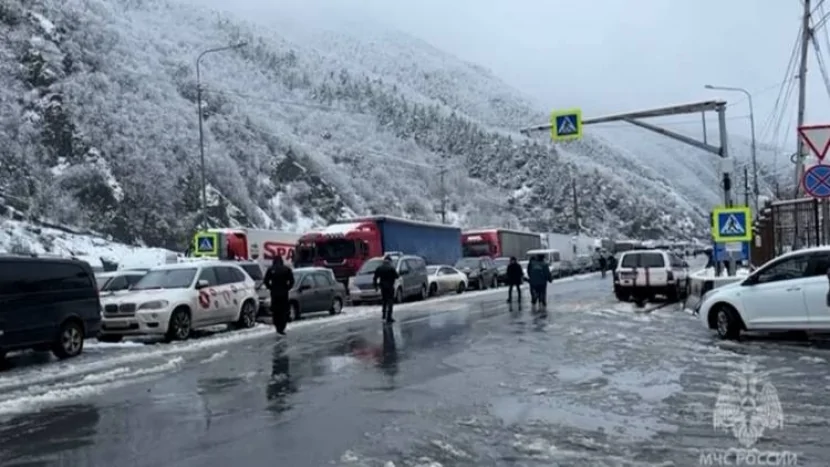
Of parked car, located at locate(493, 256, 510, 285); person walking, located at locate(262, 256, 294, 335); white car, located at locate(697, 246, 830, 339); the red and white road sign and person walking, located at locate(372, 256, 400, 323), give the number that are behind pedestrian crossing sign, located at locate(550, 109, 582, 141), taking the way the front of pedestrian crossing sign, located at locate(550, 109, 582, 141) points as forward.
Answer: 1

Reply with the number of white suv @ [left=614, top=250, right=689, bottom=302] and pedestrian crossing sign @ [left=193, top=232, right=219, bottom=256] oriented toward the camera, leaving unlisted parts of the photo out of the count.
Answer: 1

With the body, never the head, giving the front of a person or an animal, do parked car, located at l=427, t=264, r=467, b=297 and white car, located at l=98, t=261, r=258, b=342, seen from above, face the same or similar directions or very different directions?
same or similar directions

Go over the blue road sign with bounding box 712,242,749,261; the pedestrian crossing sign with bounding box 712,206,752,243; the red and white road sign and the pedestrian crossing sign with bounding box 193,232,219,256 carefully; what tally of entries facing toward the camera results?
4

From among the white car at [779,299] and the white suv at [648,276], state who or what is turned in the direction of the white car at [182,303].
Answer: the white car at [779,299]

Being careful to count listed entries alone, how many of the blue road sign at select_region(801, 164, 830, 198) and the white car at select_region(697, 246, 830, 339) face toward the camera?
1

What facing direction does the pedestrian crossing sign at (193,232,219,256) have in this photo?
toward the camera

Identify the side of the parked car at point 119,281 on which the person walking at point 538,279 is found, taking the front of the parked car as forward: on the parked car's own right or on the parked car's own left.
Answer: on the parked car's own left

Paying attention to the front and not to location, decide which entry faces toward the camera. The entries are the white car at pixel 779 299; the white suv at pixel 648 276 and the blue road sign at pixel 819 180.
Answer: the blue road sign

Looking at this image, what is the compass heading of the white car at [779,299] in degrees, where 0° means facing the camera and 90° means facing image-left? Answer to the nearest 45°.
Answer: approximately 90°

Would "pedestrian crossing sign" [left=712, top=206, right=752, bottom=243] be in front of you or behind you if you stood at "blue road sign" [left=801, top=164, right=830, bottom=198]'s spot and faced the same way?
behind

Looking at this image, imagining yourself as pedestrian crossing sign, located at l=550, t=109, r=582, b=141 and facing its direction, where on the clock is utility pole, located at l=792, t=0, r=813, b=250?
The utility pole is roughly at 8 o'clock from the pedestrian crossing sign.

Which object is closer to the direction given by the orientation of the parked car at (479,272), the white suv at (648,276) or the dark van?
the dark van

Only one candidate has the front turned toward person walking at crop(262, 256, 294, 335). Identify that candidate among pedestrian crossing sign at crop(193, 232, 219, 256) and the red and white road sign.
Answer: the pedestrian crossing sign

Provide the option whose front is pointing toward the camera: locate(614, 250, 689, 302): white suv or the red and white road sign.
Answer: the red and white road sign
